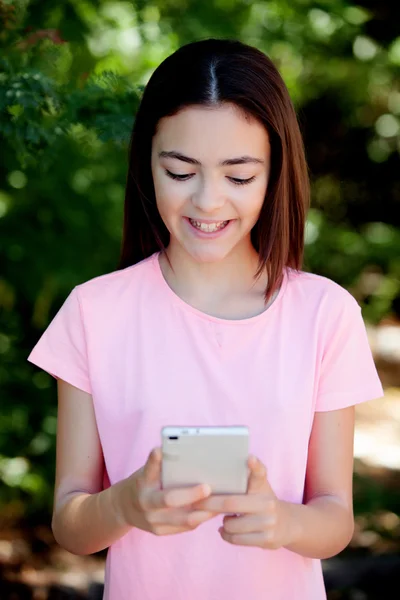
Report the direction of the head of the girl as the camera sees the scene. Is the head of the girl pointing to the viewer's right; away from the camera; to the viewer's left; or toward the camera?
toward the camera

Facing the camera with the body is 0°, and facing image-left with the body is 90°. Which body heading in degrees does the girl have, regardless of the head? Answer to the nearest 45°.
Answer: approximately 0°
